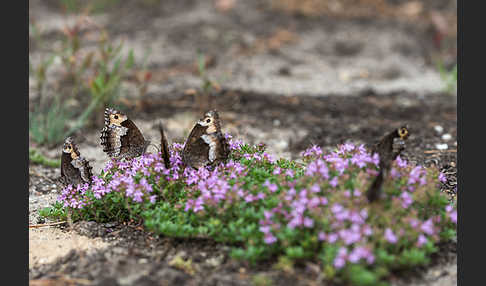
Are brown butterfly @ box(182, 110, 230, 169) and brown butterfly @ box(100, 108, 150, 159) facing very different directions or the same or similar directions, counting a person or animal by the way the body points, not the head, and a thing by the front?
very different directions

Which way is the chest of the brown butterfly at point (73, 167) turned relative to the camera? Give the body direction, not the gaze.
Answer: to the viewer's left
